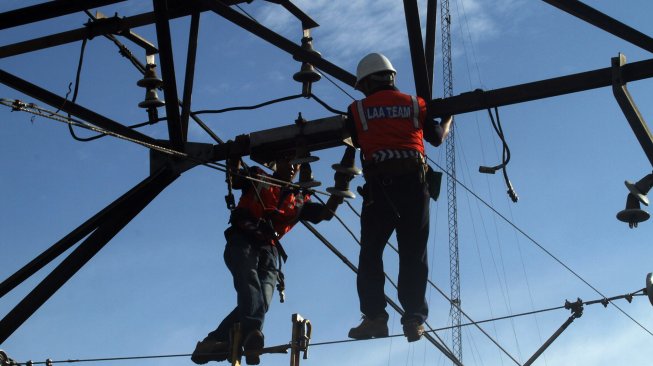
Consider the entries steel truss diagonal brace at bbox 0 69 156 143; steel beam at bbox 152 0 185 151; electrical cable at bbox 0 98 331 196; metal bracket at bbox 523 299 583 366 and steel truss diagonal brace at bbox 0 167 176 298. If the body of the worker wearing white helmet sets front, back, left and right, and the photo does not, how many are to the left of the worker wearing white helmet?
4

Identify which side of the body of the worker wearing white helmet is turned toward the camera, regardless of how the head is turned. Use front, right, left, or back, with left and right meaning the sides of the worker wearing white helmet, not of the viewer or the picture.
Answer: back

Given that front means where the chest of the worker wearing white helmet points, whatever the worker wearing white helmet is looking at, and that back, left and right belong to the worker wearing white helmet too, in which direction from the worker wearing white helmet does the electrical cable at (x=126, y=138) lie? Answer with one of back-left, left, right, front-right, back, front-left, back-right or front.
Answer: left

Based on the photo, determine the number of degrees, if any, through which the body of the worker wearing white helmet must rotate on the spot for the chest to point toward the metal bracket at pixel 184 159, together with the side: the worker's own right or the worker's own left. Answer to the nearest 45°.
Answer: approximately 90° to the worker's own left

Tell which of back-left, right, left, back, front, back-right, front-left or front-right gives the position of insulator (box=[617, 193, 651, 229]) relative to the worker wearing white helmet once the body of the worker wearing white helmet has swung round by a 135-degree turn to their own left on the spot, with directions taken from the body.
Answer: back-left

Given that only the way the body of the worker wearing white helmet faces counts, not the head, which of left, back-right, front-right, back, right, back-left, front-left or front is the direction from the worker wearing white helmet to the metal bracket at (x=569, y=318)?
front-right

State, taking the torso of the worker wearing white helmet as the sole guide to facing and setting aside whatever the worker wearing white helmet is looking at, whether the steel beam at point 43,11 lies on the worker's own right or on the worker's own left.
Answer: on the worker's own left

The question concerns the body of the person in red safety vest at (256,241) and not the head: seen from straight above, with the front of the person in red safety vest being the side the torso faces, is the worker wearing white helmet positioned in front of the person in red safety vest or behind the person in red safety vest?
in front

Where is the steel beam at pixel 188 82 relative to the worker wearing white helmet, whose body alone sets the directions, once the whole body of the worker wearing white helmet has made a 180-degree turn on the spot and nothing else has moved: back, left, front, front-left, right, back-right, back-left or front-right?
right
